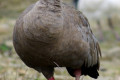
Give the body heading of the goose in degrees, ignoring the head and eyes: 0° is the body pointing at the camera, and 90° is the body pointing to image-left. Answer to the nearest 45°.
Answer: approximately 45°
